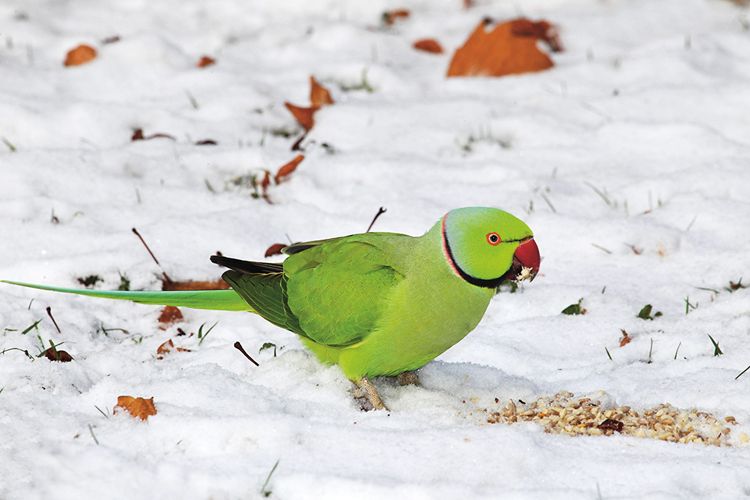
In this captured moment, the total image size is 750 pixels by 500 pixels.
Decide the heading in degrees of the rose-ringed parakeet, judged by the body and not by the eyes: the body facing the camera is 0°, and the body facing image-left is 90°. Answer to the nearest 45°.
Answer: approximately 270°

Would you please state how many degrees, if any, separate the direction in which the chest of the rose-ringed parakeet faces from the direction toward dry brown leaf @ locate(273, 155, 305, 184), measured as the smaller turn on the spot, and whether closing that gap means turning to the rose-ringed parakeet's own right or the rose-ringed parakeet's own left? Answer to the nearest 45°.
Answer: approximately 90° to the rose-ringed parakeet's own left

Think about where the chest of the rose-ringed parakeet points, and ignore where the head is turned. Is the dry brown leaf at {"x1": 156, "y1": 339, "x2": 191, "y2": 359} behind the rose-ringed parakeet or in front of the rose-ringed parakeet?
behind

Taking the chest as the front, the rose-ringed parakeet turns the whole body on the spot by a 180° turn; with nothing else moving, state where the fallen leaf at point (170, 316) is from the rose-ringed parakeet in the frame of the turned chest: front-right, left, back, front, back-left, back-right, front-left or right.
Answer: front-right

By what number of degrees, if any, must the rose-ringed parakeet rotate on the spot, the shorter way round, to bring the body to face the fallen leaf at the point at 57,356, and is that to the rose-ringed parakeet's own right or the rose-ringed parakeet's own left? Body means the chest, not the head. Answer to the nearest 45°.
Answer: approximately 180°

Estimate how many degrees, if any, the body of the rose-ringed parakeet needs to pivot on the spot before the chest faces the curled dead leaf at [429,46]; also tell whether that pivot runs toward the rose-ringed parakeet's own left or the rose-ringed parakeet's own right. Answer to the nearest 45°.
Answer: approximately 90° to the rose-ringed parakeet's own left

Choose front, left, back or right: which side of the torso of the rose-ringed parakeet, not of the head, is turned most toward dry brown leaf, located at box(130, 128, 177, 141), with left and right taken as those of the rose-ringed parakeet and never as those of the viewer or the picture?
left
